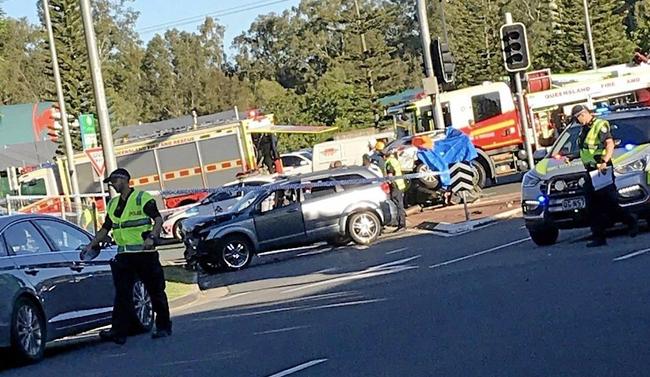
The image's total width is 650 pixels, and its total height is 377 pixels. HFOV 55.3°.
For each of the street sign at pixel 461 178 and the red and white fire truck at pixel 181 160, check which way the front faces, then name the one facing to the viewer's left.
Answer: the red and white fire truck

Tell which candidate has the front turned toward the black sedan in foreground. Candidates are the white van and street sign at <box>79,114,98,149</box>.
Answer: the street sign

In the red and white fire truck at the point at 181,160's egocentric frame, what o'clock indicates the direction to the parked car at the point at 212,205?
The parked car is roughly at 9 o'clock from the red and white fire truck.

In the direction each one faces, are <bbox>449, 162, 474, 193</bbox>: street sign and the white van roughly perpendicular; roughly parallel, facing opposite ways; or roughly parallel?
roughly perpendicular

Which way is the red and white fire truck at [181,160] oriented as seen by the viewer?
to the viewer's left

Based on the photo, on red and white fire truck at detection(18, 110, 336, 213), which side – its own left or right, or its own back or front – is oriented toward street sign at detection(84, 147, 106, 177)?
left

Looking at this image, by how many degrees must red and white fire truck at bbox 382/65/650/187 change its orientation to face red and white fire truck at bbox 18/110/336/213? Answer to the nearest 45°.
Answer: approximately 45° to its right

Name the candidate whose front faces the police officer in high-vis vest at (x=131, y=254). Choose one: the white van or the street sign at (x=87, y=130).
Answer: the street sign
